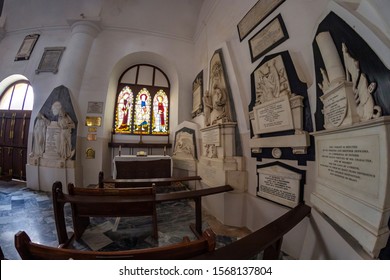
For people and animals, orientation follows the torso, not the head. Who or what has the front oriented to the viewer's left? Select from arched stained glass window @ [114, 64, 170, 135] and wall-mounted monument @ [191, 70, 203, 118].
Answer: the wall-mounted monument

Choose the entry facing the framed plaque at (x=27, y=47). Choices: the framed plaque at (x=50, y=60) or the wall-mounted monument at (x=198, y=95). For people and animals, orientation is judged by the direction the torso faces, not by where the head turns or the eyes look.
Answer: the wall-mounted monument

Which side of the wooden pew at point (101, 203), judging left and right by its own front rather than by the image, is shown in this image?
back

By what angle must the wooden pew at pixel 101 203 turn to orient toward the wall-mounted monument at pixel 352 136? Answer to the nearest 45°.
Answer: approximately 135° to its right

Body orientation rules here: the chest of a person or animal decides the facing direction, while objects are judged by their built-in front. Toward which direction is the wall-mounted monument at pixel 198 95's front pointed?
to the viewer's left

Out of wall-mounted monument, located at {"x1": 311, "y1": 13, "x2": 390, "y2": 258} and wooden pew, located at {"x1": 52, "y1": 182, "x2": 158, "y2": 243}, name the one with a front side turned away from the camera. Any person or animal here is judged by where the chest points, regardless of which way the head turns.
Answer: the wooden pew
